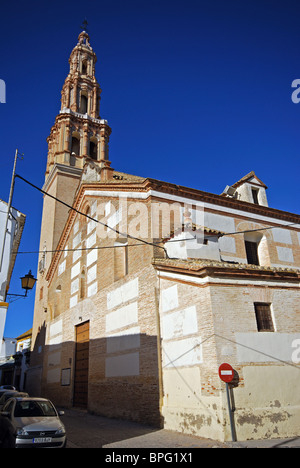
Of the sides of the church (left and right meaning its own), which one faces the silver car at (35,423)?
front

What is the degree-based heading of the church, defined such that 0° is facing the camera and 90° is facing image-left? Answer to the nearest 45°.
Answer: approximately 45°

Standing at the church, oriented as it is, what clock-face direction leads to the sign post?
The sign post is roughly at 10 o'clock from the church.

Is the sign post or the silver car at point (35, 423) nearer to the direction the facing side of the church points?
the silver car
